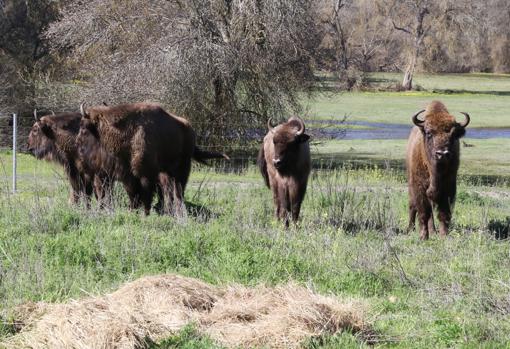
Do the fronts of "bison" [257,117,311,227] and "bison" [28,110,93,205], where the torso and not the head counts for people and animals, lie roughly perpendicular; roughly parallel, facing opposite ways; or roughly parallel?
roughly perpendicular

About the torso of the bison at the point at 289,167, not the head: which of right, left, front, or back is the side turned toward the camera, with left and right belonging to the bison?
front

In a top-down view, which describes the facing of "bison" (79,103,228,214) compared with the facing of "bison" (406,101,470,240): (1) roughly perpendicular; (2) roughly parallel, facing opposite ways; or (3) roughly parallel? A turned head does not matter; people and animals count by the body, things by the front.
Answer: roughly perpendicular

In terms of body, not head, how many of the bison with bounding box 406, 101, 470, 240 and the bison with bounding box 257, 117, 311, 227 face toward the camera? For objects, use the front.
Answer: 2

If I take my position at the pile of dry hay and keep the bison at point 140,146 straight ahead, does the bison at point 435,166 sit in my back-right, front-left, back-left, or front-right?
front-right

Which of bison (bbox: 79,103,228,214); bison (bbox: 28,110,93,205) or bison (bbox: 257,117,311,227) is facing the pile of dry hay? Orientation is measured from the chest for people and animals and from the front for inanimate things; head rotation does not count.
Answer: bison (bbox: 257,117,311,227)

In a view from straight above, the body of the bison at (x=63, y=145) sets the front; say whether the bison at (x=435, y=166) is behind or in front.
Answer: behind

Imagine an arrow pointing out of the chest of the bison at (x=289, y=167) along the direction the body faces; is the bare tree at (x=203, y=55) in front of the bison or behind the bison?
behind

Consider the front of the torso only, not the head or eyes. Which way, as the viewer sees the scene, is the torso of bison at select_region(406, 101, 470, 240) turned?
toward the camera

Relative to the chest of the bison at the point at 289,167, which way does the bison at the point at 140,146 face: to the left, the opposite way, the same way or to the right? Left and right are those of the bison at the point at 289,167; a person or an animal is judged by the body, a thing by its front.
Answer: to the right

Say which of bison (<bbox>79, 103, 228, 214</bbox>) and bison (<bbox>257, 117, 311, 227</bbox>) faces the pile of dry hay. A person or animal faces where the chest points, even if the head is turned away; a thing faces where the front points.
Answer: bison (<bbox>257, 117, 311, 227</bbox>)

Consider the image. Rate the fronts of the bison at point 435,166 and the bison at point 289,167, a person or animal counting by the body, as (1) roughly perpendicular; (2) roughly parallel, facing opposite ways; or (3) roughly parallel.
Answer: roughly parallel

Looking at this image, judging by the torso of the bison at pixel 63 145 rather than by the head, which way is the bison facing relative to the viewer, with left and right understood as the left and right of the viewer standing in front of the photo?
facing to the left of the viewer

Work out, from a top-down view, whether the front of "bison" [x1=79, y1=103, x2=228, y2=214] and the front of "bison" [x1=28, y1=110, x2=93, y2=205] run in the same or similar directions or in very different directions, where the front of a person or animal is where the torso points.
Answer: same or similar directions

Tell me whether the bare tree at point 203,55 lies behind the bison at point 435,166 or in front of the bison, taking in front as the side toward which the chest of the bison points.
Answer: behind

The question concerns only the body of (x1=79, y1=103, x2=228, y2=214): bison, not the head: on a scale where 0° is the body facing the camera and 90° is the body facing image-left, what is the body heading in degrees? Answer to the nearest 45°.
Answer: approximately 90°

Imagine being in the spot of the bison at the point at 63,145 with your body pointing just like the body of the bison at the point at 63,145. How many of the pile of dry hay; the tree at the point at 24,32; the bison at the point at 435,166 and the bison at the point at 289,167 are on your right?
1

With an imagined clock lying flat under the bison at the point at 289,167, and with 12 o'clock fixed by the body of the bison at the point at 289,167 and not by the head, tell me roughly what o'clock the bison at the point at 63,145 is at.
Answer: the bison at the point at 63,145 is roughly at 4 o'clock from the bison at the point at 289,167.

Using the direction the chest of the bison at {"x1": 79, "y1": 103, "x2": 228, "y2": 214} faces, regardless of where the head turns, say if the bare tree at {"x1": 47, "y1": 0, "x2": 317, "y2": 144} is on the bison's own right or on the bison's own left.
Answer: on the bison's own right
